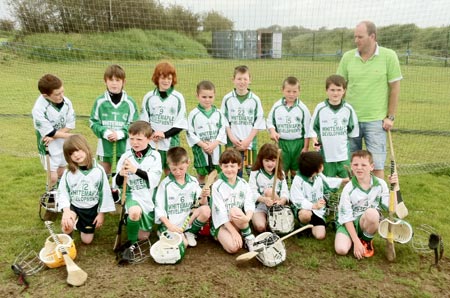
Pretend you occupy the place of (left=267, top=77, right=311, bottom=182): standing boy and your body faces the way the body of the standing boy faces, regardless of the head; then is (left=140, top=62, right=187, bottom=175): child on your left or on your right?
on your right

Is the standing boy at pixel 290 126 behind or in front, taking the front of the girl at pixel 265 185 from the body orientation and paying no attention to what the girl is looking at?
behind

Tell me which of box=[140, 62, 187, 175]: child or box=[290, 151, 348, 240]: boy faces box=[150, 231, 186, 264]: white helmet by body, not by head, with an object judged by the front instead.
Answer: the child

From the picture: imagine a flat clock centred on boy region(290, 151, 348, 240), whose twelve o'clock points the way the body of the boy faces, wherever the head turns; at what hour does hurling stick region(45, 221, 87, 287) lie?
The hurling stick is roughly at 3 o'clock from the boy.

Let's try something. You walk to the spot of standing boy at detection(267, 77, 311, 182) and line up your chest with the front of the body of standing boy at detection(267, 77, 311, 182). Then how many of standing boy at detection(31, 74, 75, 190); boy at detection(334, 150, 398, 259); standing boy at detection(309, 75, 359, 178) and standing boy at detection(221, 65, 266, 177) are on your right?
2

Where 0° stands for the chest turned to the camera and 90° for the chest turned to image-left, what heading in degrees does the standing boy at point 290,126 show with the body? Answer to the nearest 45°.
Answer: approximately 0°

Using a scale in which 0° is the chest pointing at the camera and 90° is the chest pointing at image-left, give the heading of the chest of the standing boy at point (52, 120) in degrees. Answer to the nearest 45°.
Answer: approximately 315°

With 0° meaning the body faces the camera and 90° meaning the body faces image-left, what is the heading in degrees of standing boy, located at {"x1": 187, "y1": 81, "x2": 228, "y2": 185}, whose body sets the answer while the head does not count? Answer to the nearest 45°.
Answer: approximately 0°

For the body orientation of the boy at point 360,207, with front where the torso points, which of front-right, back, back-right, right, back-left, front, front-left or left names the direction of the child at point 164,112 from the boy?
right

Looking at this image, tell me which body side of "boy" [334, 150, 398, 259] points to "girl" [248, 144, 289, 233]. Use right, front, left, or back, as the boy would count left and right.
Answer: right
